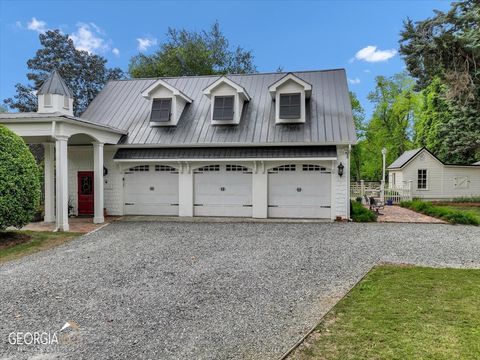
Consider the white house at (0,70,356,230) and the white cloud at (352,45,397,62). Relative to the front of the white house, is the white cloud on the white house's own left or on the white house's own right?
on the white house's own left

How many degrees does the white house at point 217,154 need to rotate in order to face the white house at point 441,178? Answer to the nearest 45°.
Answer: approximately 90° to its left

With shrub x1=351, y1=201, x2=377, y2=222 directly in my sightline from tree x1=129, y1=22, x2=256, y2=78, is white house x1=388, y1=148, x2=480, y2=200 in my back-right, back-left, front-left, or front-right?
front-left

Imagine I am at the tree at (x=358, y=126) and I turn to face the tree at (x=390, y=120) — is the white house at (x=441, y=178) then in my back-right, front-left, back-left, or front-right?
front-right

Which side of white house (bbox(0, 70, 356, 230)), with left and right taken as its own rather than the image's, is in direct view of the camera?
front

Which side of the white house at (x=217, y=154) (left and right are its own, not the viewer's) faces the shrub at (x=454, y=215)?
left

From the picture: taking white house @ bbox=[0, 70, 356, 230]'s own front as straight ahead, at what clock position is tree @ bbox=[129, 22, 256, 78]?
The tree is roughly at 6 o'clock from the white house.

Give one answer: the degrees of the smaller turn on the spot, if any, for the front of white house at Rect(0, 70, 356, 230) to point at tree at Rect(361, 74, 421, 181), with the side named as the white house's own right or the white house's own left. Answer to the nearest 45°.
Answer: approximately 135° to the white house's own left

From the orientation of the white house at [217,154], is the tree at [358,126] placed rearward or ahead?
rearward

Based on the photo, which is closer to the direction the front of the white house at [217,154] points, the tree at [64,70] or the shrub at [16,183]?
the shrub

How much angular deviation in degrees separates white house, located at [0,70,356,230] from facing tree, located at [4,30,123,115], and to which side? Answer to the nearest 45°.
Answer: approximately 135° to its right

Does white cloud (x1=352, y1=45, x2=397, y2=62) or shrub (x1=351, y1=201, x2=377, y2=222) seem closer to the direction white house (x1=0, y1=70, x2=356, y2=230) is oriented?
the shrub

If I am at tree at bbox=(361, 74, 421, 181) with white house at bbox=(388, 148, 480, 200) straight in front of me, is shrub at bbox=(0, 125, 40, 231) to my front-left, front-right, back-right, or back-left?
front-right
